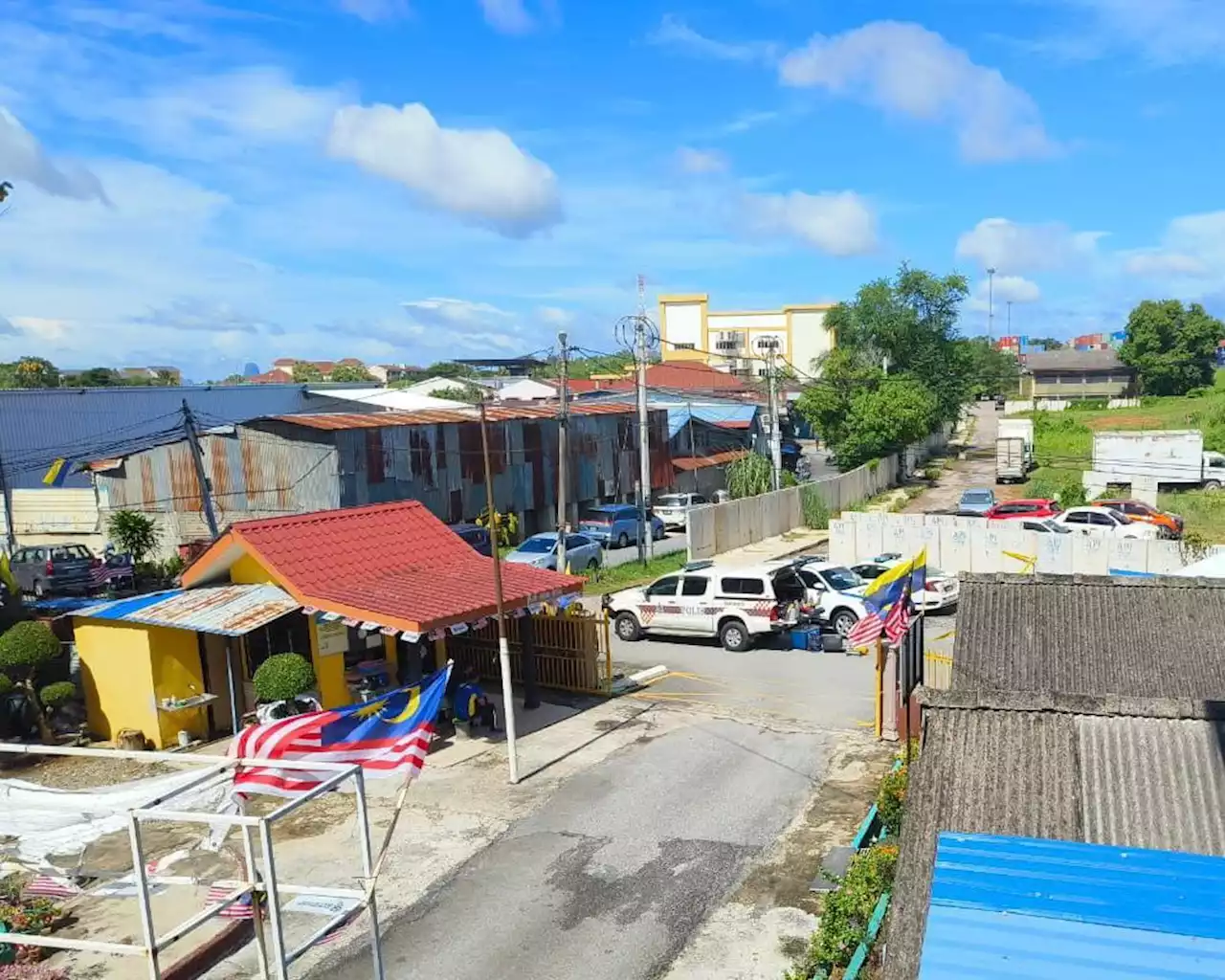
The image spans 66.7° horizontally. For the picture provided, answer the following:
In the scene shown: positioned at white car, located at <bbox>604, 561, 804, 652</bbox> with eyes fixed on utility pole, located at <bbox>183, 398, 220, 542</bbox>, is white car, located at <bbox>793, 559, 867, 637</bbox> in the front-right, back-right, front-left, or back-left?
back-right

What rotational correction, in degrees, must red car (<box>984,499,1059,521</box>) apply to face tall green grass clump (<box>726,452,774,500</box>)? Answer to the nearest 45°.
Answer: approximately 45° to its right

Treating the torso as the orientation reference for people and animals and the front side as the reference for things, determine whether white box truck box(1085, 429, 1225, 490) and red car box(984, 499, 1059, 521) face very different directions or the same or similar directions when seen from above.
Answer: very different directions

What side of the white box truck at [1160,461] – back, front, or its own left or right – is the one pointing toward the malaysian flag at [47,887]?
right

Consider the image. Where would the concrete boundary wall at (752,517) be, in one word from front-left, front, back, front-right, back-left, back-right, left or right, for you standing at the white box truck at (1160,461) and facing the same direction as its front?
back-right

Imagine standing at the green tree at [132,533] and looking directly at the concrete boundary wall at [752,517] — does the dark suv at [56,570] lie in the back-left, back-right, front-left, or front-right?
back-right

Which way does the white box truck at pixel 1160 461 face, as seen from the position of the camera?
facing to the right of the viewer

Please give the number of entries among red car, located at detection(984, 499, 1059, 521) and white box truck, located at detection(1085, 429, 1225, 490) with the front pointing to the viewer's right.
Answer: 1

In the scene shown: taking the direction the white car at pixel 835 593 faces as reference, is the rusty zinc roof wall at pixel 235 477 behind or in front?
behind

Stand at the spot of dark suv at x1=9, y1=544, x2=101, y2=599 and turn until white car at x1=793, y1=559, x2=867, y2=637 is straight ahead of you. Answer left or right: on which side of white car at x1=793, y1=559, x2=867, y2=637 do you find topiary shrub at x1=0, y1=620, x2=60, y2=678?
right
